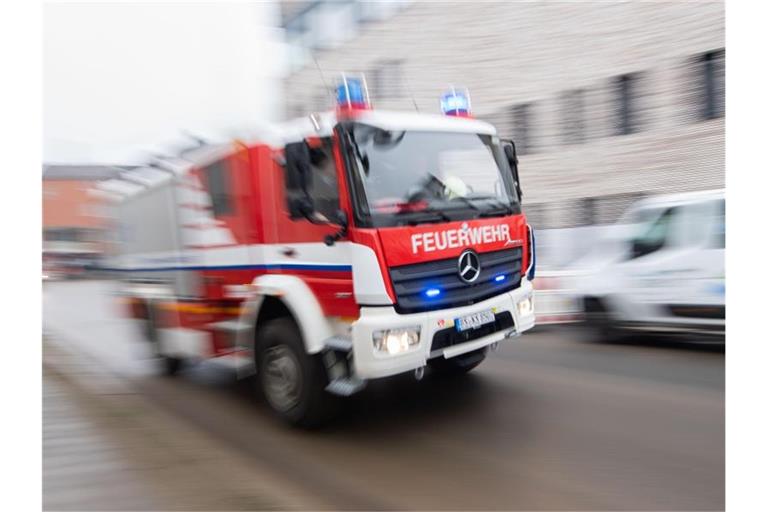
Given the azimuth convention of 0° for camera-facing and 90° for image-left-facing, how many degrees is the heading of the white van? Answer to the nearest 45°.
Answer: approximately 90°

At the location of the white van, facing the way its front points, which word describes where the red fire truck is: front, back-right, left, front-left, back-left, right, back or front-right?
front-left

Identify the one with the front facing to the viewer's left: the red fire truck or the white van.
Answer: the white van

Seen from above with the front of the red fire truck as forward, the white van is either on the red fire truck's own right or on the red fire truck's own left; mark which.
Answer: on the red fire truck's own left

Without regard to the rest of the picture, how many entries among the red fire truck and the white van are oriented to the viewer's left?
1
